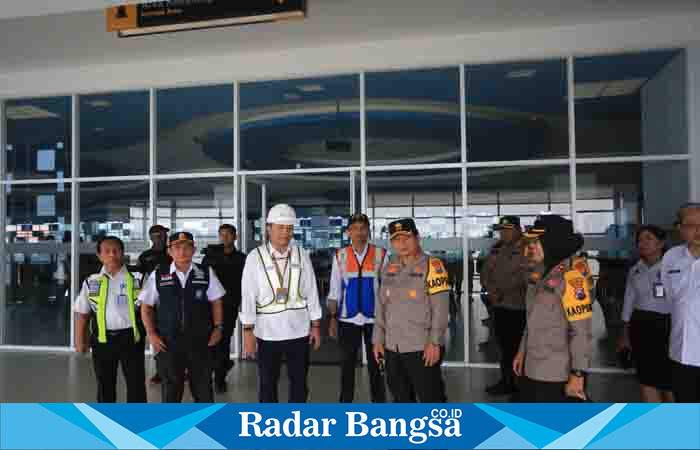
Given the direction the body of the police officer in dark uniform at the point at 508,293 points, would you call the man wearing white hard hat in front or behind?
in front

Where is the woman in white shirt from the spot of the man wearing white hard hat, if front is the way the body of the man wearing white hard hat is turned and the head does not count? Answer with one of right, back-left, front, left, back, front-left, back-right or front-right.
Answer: left

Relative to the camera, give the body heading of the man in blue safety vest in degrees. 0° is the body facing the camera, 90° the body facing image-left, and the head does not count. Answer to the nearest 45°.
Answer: approximately 0°

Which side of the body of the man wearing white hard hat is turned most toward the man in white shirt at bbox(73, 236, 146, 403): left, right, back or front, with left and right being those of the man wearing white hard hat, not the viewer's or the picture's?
right

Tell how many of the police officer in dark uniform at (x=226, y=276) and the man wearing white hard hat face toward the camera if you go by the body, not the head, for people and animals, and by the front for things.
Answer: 2
